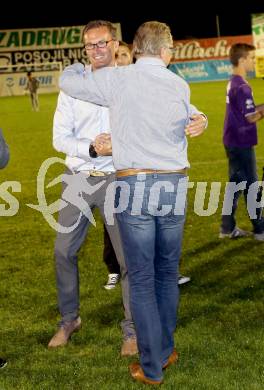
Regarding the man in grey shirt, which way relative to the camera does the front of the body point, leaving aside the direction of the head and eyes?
away from the camera

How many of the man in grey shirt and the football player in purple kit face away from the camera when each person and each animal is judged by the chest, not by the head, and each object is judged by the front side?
1

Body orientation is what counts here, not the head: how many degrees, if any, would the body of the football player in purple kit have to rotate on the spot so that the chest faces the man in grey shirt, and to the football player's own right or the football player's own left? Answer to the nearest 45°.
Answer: approximately 90° to the football player's own right

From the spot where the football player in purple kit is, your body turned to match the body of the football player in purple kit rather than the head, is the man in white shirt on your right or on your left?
on your right
